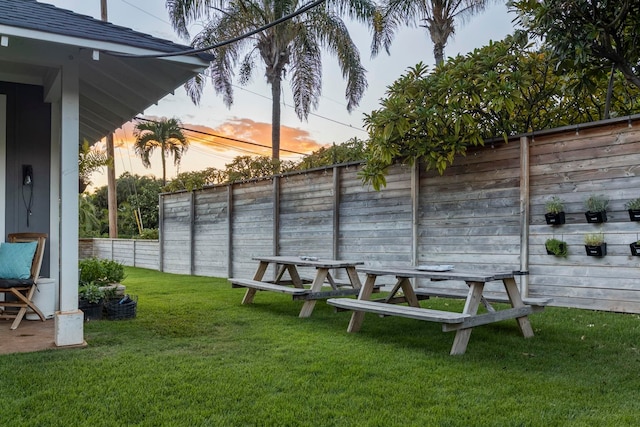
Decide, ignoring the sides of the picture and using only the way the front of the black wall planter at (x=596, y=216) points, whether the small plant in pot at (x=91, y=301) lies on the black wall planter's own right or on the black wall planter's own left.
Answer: on the black wall planter's own right

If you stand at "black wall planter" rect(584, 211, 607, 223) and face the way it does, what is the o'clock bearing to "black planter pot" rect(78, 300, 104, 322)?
The black planter pot is roughly at 2 o'clock from the black wall planter.

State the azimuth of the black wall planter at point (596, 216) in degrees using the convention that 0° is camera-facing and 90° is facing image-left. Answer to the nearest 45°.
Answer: approximately 0°

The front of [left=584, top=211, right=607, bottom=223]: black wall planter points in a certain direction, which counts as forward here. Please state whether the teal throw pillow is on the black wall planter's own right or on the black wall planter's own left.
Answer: on the black wall planter's own right

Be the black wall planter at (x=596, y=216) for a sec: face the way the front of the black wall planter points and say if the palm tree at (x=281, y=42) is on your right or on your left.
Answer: on your right

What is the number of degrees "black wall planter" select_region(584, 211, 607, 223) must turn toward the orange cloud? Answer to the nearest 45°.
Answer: approximately 135° to its right

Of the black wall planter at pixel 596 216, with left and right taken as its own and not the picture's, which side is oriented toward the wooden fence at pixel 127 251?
right

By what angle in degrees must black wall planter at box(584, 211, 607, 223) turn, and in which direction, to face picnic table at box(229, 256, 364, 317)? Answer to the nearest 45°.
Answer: approximately 90° to its right
